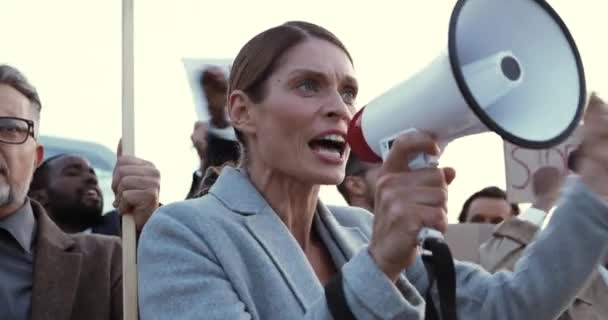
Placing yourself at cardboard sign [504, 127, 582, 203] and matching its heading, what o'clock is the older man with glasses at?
The older man with glasses is roughly at 1 o'clock from the cardboard sign.

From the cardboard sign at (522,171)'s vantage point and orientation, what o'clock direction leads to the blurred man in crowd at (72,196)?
The blurred man in crowd is roughly at 2 o'clock from the cardboard sign.

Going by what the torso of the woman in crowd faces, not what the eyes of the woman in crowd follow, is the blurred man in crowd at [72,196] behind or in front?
behind

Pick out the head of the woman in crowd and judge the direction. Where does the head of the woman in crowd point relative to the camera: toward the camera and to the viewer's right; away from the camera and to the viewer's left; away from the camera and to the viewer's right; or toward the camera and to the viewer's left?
toward the camera and to the viewer's right

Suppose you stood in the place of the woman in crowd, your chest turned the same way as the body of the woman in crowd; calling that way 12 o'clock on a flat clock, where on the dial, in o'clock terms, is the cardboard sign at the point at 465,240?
The cardboard sign is roughly at 8 o'clock from the woman in crowd.
